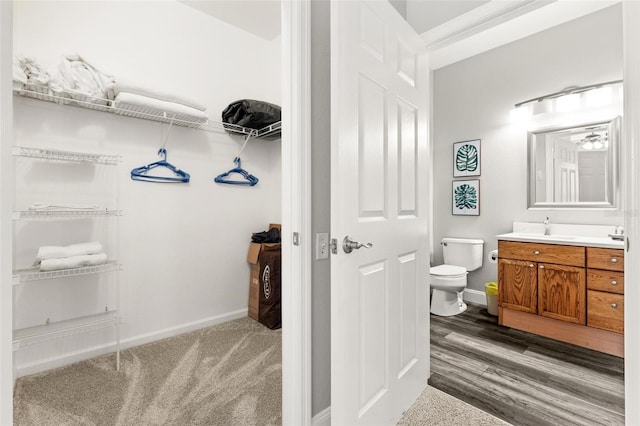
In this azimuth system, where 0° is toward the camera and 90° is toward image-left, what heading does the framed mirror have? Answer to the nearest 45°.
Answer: approximately 45°

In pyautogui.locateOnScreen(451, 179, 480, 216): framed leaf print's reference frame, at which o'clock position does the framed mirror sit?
The framed mirror is roughly at 8 o'clock from the framed leaf print.

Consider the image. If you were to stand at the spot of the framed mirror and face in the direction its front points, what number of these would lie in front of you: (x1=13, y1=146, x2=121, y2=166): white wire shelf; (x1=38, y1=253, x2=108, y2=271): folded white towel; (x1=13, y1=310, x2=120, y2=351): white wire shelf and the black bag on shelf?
4

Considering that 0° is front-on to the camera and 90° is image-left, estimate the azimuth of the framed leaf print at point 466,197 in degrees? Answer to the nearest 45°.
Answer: approximately 45°

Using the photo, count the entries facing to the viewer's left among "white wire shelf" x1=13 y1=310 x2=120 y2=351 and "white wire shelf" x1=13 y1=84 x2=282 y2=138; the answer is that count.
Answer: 0

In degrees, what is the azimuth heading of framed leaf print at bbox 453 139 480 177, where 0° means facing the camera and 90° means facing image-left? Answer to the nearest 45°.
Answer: approximately 45°

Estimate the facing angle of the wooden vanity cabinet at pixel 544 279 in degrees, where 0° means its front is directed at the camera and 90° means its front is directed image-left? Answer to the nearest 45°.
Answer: approximately 45°

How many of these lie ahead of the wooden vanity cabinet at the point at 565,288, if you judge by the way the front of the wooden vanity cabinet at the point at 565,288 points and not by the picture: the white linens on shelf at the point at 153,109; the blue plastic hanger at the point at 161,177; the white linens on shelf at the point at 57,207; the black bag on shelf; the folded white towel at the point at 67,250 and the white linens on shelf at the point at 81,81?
6

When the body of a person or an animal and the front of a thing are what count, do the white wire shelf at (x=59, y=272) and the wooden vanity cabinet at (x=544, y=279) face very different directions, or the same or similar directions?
very different directions

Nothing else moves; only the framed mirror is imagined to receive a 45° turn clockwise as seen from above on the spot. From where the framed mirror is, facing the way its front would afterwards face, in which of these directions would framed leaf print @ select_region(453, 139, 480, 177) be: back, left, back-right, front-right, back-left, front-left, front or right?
front
